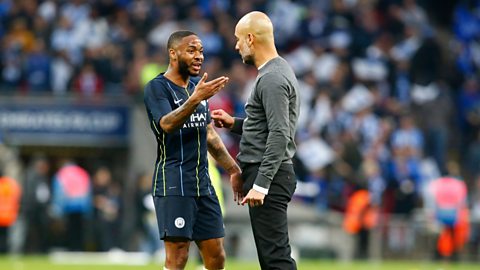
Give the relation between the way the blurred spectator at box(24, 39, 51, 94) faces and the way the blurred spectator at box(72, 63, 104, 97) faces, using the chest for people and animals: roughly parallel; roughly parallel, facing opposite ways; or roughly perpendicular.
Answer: roughly parallel

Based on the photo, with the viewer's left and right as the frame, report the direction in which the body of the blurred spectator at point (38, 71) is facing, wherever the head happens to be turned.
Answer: facing the viewer

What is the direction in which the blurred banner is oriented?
toward the camera

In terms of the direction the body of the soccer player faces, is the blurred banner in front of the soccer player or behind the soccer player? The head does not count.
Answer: behind

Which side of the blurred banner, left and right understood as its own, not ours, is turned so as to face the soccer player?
front

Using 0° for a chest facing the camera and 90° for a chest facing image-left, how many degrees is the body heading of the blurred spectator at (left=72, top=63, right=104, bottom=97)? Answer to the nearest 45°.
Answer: approximately 0°

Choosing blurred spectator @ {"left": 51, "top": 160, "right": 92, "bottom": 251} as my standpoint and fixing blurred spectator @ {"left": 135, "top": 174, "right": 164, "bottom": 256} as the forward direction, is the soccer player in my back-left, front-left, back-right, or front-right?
front-right

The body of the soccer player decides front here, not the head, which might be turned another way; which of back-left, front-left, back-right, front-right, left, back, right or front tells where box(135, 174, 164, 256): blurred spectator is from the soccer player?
back-left

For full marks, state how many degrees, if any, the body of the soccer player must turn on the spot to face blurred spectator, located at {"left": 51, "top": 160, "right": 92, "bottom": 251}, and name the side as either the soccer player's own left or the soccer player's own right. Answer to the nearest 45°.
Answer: approximately 135° to the soccer player's own left

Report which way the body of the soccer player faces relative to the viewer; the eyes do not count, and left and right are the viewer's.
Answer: facing the viewer and to the right of the viewer
